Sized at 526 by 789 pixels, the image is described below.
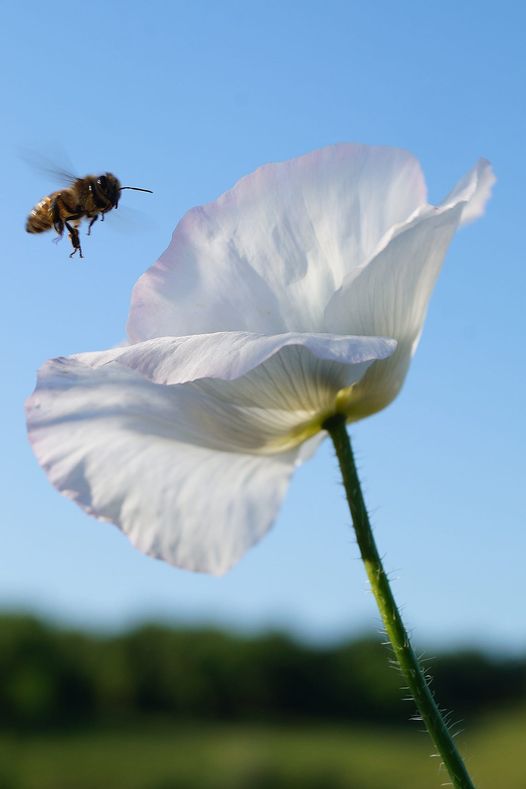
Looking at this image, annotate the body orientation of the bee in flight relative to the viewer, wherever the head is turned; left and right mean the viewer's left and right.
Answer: facing to the right of the viewer
